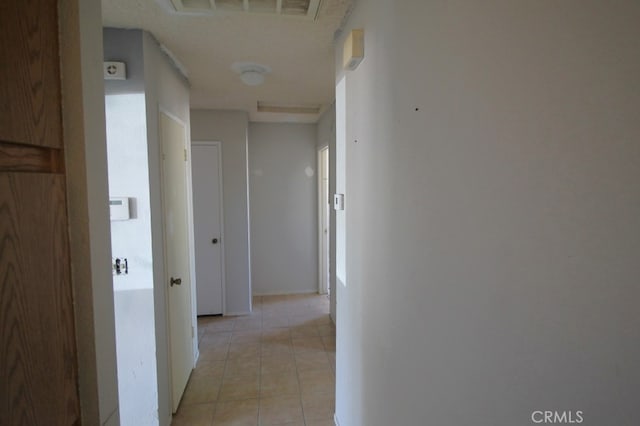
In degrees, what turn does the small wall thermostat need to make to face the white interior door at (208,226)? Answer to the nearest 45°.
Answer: approximately 135° to its left

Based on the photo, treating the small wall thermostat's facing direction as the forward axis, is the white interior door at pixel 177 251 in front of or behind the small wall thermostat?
behind

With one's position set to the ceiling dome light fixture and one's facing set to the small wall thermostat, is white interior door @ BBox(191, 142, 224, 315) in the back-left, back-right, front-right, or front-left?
back-right

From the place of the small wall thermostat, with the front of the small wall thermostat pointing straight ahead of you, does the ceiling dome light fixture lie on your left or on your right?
on your left
